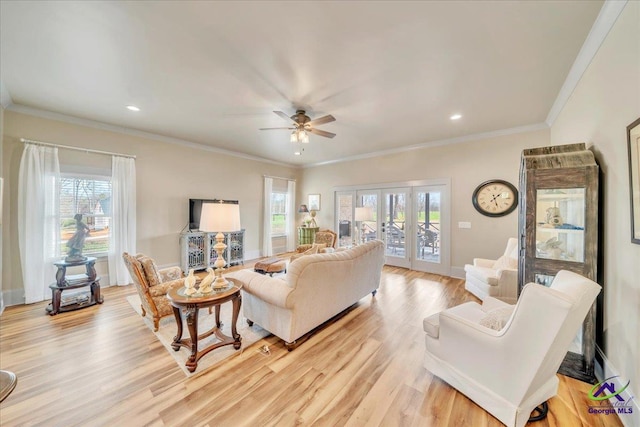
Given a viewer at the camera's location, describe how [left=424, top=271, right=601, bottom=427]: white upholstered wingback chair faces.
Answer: facing away from the viewer and to the left of the viewer

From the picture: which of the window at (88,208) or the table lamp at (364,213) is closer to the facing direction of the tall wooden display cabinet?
the window

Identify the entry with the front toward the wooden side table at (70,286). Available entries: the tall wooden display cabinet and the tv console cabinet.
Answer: the tall wooden display cabinet

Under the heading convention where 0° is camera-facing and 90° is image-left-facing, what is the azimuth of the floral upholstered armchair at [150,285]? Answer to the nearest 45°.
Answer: approximately 225°

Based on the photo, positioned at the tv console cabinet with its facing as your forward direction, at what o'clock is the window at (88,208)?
The window is roughly at 4 o'clock from the tv console cabinet.

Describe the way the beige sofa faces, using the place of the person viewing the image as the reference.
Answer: facing away from the viewer and to the left of the viewer

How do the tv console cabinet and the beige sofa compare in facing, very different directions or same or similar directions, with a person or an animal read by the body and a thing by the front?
very different directions

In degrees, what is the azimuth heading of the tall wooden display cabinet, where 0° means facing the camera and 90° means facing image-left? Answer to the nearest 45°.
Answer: approximately 45°
